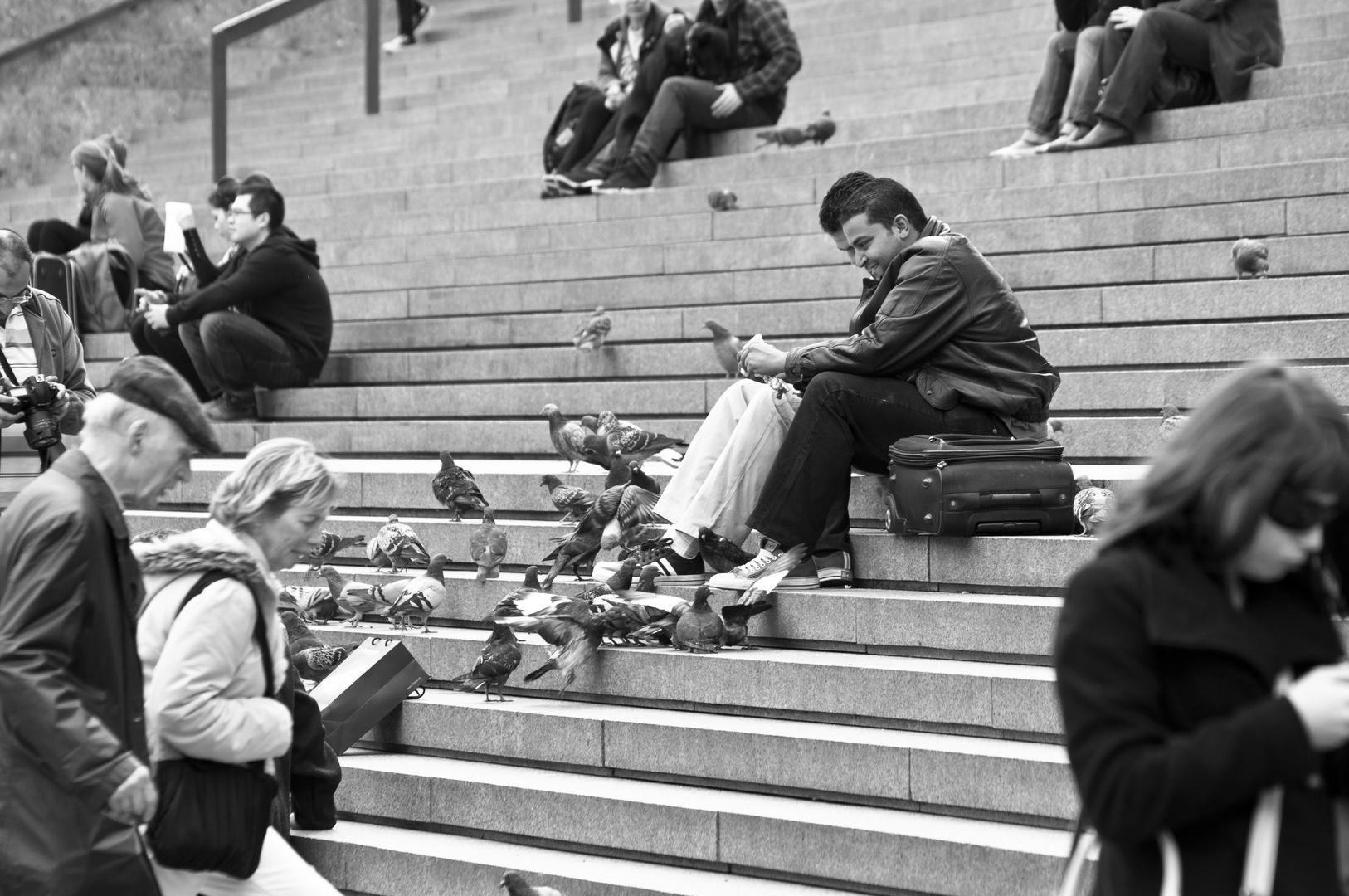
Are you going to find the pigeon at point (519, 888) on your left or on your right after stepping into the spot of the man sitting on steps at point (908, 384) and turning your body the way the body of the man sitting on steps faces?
on your left

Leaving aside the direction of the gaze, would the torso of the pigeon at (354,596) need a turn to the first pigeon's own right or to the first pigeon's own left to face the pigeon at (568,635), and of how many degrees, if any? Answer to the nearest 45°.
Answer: approximately 135° to the first pigeon's own left

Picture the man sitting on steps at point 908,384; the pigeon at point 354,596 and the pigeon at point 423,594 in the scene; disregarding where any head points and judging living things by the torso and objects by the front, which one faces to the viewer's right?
the pigeon at point 423,594

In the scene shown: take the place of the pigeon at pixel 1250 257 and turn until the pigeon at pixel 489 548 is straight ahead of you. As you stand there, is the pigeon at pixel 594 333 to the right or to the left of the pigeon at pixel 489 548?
right

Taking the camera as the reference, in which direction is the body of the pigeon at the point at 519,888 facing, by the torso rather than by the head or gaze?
to the viewer's left

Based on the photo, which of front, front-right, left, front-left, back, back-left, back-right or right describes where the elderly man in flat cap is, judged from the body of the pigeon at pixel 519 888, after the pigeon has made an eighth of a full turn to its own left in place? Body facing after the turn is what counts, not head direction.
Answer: front

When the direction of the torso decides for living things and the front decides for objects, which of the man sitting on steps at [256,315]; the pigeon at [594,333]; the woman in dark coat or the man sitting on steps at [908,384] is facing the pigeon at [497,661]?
the man sitting on steps at [908,384]

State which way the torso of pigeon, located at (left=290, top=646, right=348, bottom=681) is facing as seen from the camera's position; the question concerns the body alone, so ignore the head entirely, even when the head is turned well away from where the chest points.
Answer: to the viewer's left

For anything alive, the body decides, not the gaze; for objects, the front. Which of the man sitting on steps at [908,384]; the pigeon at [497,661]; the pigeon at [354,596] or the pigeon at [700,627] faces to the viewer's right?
the pigeon at [497,661]

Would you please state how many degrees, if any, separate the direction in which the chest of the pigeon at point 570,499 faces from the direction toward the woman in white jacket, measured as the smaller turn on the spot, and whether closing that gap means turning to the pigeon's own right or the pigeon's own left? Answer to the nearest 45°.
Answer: approximately 90° to the pigeon's own left

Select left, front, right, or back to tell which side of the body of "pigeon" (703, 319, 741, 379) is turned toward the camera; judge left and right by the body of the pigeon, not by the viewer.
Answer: left

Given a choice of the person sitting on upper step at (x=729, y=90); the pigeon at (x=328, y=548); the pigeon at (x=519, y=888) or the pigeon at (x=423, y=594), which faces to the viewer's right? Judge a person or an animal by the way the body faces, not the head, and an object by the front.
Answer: the pigeon at (x=423, y=594)

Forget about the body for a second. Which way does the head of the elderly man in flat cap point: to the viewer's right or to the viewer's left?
to the viewer's right

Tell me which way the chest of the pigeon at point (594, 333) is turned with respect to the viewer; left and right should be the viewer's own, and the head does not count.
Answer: facing away from the viewer and to the right of the viewer

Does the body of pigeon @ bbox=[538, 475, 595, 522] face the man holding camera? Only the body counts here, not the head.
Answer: yes
